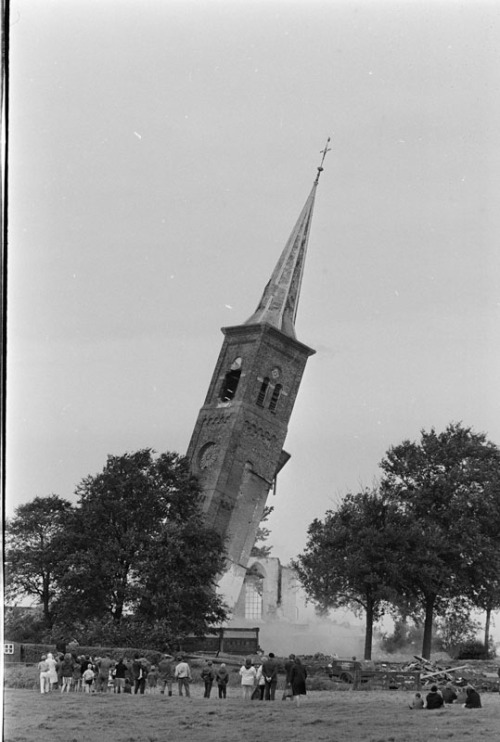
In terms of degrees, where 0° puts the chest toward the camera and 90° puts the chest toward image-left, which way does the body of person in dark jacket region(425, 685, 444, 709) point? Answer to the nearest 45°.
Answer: approximately 180°

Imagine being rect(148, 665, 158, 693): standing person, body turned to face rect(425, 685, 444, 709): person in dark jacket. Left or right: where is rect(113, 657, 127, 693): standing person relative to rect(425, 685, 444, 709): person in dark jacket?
right

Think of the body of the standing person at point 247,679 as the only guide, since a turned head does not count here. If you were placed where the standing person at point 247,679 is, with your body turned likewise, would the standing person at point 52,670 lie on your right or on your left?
on your left

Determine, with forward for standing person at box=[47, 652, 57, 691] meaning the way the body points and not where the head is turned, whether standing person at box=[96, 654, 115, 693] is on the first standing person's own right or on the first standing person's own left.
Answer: on the first standing person's own right

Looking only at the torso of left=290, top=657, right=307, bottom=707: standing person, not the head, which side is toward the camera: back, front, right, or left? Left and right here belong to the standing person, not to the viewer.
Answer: back

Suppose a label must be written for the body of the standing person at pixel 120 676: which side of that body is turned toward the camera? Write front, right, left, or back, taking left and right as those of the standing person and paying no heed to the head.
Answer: back

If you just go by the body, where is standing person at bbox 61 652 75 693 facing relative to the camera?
away from the camera

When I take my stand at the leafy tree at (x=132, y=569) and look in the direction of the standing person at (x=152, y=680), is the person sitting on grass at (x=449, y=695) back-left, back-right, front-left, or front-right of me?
front-left

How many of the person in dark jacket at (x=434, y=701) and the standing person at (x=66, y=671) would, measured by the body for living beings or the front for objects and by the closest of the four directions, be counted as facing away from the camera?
2

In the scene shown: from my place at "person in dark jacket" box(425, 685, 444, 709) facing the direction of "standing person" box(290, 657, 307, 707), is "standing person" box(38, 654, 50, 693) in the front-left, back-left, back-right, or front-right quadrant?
front-right

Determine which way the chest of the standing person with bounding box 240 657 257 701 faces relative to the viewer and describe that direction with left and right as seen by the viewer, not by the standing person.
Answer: facing away from the viewer
